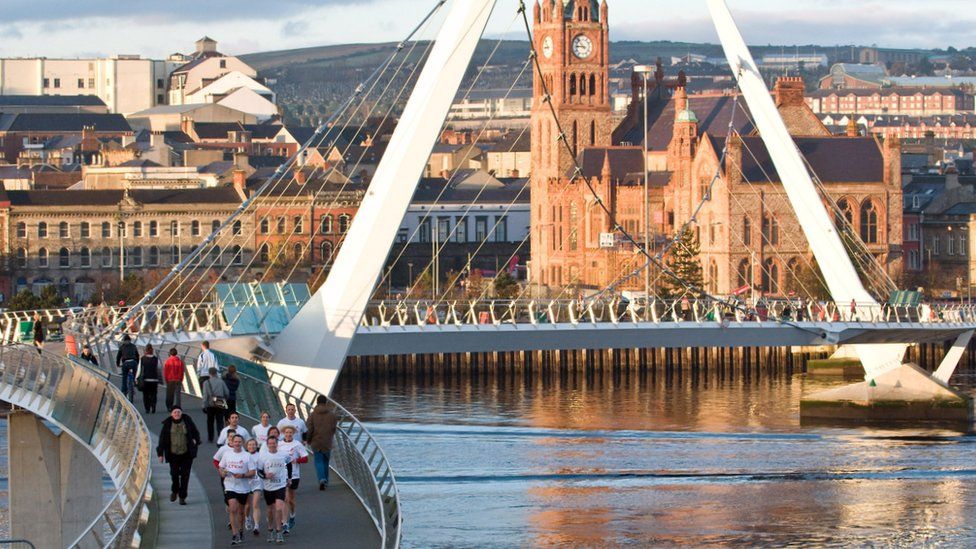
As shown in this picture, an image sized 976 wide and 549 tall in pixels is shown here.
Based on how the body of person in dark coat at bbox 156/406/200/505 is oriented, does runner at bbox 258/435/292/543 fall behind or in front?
in front

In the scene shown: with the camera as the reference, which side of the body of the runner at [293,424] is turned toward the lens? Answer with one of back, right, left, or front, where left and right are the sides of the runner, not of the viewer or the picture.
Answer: front

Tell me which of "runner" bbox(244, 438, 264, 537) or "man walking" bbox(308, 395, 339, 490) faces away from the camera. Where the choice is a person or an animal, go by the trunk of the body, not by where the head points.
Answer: the man walking

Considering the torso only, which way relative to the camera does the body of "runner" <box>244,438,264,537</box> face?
toward the camera

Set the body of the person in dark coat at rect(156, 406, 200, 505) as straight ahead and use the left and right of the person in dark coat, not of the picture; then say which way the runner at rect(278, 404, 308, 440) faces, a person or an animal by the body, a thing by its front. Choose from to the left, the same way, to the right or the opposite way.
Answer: the same way

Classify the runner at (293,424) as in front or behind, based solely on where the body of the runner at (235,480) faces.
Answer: behind

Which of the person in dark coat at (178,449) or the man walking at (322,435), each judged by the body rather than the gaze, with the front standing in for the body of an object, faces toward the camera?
the person in dark coat

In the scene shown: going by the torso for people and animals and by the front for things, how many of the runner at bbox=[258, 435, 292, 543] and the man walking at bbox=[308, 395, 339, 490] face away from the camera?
1

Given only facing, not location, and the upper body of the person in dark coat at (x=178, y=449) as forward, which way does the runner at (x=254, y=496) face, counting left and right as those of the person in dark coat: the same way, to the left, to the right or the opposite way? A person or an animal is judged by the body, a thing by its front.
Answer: the same way

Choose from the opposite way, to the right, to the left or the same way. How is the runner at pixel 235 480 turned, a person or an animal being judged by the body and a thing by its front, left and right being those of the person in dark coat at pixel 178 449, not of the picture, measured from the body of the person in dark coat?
the same way

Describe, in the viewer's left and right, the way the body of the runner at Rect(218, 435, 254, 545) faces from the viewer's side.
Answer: facing the viewer

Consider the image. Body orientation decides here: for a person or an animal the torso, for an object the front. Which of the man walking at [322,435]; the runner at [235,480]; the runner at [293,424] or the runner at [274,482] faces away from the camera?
the man walking

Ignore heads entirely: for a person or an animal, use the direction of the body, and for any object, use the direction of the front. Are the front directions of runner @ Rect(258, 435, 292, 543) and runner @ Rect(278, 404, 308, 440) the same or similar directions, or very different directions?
same or similar directions

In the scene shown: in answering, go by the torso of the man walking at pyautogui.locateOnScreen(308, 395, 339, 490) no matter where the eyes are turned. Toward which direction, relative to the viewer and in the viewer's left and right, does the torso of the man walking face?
facing away from the viewer

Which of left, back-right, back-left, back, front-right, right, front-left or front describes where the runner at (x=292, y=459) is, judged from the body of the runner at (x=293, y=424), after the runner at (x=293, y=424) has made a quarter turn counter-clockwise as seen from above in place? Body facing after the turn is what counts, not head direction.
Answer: right
